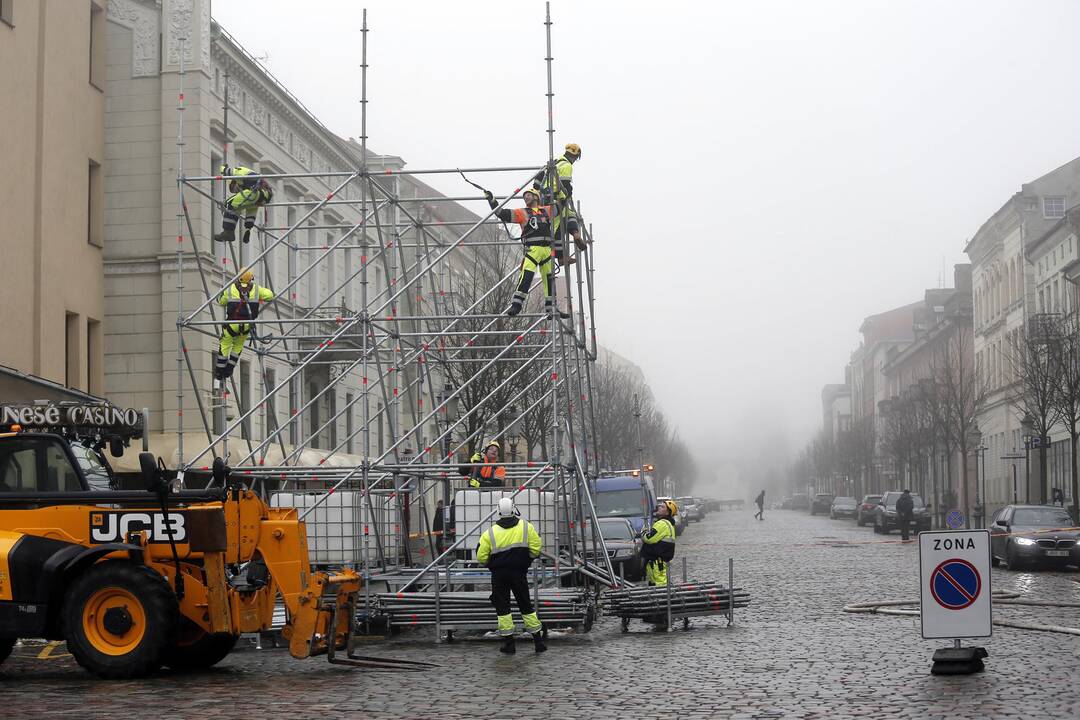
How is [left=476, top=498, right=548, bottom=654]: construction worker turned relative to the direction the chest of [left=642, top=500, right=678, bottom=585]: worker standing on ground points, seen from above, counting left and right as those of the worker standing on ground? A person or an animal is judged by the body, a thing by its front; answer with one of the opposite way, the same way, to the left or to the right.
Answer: to the right

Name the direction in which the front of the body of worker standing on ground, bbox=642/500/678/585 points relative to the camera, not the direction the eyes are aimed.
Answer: to the viewer's left

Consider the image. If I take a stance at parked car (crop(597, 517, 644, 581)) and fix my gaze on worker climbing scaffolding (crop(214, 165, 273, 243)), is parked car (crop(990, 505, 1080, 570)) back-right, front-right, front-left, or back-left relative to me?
back-left

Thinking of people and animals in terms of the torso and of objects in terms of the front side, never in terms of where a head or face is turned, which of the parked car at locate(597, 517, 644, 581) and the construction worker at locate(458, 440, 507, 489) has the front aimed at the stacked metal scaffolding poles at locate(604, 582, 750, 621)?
the parked car

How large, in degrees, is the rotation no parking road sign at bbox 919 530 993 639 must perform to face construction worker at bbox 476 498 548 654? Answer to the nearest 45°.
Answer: approximately 135° to its right

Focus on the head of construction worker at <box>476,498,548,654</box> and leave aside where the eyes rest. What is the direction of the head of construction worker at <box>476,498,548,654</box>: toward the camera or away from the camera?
away from the camera

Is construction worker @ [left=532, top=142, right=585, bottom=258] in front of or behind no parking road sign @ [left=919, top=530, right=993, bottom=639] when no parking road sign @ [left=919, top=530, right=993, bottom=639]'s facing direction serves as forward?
behind

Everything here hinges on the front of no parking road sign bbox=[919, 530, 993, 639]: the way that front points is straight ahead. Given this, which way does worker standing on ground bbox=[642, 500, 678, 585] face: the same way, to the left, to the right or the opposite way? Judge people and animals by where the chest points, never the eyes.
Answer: to the right

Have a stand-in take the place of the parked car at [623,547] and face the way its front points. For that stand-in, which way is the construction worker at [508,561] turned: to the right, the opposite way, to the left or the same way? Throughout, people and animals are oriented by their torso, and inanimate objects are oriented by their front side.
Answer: the opposite way

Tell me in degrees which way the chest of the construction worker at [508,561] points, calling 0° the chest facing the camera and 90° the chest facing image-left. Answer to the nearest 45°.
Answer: approximately 180°
